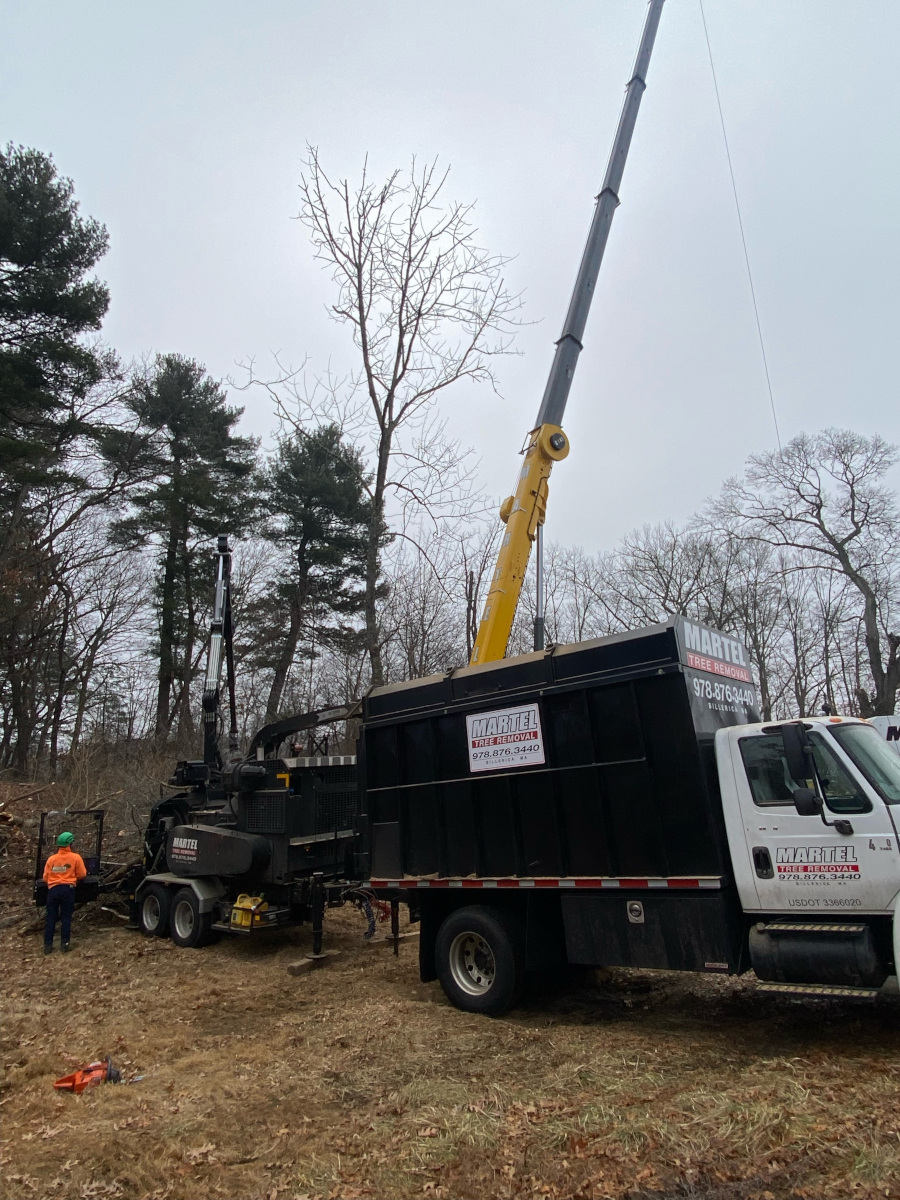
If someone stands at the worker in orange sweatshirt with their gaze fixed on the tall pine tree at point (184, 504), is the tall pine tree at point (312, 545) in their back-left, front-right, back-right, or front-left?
front-right

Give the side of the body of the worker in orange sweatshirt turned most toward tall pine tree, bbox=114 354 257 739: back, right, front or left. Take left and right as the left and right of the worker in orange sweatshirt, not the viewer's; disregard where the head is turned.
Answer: front

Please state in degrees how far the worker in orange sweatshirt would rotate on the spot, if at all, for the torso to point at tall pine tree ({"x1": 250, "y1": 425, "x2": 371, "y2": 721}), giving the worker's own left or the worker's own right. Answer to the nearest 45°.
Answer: approximately 45° to the worker's own right

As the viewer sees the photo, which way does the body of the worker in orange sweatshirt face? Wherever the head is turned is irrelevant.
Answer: away from the camera
